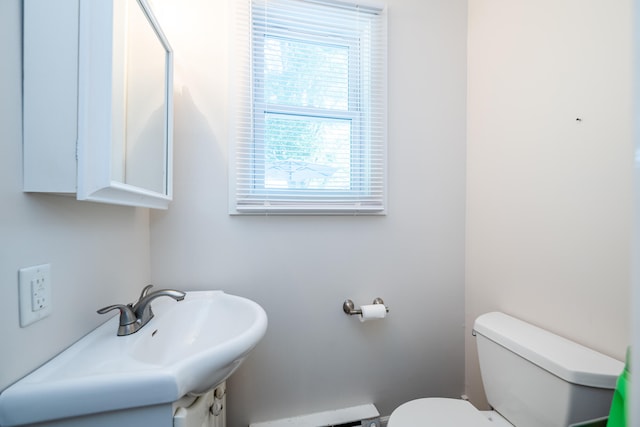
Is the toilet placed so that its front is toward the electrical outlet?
yes

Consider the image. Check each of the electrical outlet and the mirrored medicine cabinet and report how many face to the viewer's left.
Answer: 0

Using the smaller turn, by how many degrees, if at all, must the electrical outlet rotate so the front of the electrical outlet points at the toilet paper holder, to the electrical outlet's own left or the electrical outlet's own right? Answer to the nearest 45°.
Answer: approximately 45° to the electrical outlet's own left

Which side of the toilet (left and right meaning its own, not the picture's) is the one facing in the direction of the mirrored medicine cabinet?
front

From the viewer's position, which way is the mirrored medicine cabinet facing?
facing the viewer and to the right of the viewer

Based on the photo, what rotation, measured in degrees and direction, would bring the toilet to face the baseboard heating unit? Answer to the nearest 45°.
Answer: approximately 45° to its right

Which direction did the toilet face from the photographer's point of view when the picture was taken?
facing the viewer and to the left of the viewer

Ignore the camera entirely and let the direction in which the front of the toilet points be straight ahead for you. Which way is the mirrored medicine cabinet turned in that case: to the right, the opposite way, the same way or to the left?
the opposite way

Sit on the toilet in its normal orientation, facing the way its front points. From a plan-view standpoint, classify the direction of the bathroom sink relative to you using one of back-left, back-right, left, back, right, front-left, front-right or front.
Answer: front

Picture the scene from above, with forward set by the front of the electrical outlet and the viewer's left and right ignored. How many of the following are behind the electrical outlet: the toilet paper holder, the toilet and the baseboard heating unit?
0

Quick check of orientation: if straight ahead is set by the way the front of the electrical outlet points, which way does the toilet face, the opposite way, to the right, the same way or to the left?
the opposite way

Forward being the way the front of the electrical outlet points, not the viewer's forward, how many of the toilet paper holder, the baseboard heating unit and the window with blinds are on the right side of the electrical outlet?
0

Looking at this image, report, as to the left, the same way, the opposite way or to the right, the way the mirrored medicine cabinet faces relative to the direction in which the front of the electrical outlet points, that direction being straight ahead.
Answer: the same way
